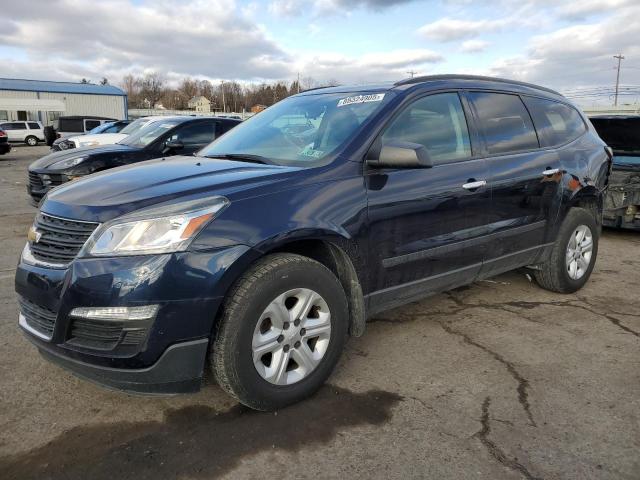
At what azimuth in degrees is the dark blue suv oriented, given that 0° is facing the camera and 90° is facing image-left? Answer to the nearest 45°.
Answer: approximately 45°

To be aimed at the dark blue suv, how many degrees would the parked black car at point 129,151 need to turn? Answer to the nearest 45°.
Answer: approximately 45° to its left

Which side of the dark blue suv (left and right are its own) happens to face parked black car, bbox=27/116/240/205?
right

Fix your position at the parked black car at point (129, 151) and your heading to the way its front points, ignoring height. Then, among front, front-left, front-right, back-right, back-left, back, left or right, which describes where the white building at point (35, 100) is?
back-right

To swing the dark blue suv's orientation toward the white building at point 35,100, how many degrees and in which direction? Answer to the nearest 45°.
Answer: approximately 90° to its right

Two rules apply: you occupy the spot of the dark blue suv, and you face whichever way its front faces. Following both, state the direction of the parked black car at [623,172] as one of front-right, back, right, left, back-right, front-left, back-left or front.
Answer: back

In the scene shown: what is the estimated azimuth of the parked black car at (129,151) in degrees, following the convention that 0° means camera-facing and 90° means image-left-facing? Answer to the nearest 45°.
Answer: approximately 45°
